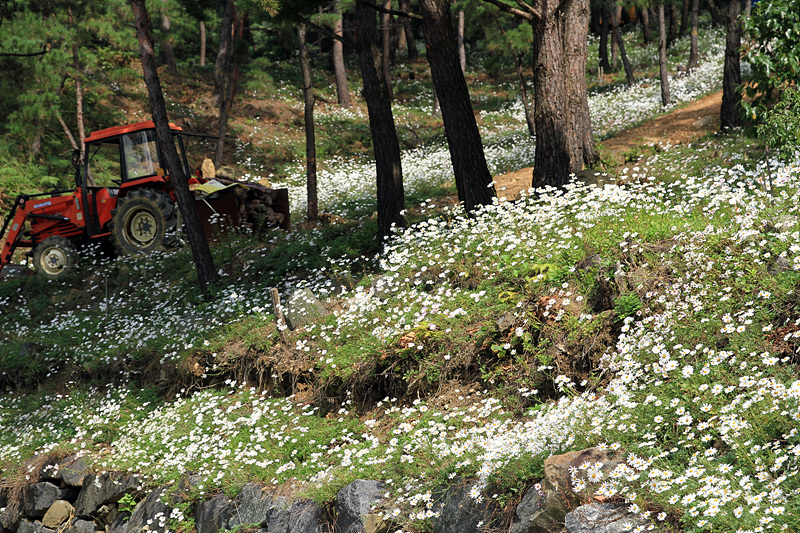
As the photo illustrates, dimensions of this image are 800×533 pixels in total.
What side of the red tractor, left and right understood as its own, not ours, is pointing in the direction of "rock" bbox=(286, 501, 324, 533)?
left

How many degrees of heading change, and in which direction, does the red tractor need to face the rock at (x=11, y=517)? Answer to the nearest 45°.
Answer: approximately 90° to its left

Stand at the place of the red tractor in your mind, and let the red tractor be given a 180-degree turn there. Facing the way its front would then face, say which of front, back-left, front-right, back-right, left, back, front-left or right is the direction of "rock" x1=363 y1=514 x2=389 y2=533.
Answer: right

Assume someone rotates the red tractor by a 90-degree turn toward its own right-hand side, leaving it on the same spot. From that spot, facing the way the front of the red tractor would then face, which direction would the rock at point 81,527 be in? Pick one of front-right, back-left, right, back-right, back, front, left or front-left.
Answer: back

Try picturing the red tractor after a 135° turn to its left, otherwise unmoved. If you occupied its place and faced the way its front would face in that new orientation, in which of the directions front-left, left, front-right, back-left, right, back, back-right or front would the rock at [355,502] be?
front-right

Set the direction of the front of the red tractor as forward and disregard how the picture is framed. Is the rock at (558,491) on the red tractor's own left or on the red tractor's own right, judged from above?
on the red tractor's own left

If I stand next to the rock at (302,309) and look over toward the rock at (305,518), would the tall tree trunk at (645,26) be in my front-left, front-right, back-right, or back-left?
back-left

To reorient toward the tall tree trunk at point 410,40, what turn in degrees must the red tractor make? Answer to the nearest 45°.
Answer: approximately 135° to its right

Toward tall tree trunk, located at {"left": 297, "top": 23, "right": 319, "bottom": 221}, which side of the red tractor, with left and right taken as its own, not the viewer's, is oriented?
back

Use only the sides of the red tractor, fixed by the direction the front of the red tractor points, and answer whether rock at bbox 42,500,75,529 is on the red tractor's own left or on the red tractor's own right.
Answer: on the red tractor's own left

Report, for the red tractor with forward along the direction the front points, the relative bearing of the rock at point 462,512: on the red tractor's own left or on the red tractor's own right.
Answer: on the red tractor's own left

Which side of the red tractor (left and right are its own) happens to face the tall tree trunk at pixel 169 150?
left

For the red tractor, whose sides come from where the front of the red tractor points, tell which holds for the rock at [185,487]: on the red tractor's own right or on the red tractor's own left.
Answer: on the red tractor's own left

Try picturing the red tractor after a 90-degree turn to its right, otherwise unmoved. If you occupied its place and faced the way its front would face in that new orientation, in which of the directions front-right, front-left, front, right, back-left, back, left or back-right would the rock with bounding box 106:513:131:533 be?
back

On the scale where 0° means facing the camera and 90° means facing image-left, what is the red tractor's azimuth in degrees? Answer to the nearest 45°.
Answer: approximately 90°

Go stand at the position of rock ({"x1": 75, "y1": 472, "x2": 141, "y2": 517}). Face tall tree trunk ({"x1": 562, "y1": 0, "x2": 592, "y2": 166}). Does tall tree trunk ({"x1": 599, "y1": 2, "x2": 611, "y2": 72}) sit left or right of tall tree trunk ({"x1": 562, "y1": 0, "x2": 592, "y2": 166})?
left
